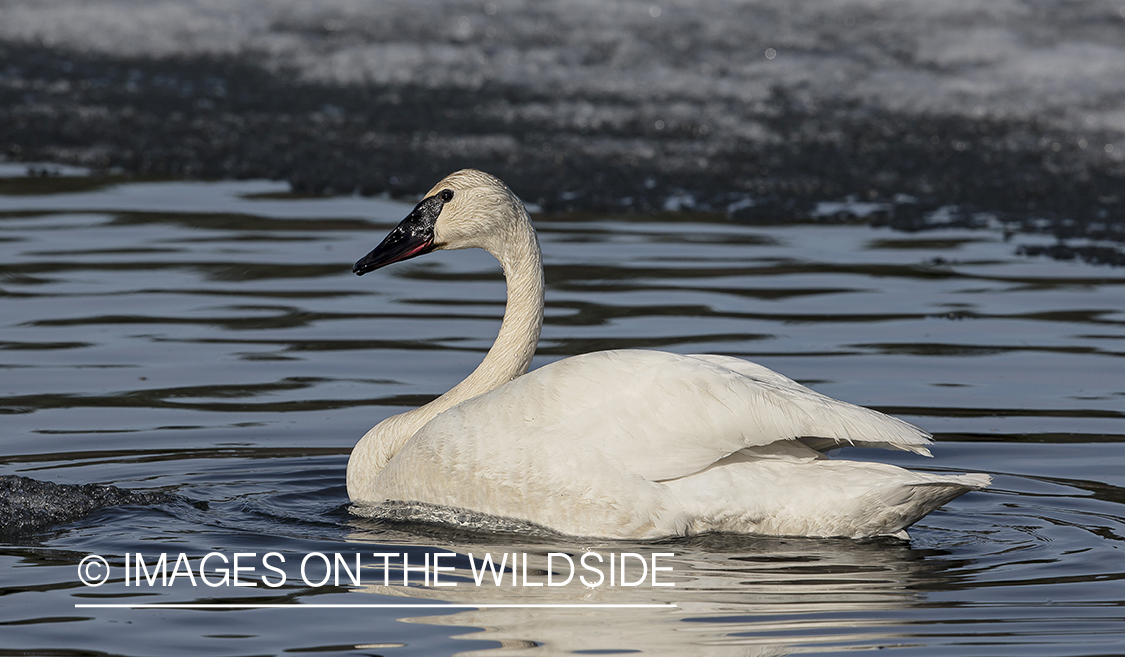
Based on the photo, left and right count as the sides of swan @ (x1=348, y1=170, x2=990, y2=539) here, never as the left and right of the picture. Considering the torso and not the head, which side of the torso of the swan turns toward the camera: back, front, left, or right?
left
